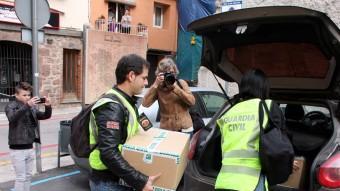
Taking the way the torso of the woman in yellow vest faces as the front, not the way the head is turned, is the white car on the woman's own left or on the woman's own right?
on the woman's own left

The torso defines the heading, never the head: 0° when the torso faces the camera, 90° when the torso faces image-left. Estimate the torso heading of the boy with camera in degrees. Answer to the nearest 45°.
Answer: approximately 315°

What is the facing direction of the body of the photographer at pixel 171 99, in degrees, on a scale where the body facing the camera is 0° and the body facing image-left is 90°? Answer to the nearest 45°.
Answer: approximately 0°

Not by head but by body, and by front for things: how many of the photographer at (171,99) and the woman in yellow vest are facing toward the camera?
1

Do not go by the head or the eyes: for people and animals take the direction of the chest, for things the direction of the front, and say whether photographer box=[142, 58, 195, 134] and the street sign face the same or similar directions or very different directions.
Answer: very different directions

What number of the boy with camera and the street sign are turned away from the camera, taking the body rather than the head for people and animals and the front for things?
1

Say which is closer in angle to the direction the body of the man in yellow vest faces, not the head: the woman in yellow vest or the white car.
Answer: the woman in yellow vest

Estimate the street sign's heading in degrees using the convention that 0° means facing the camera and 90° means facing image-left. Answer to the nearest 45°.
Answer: approximately 180°

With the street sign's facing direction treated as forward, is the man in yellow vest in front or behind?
behind

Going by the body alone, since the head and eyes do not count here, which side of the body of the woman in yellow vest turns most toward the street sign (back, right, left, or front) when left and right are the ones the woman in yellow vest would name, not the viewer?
left
